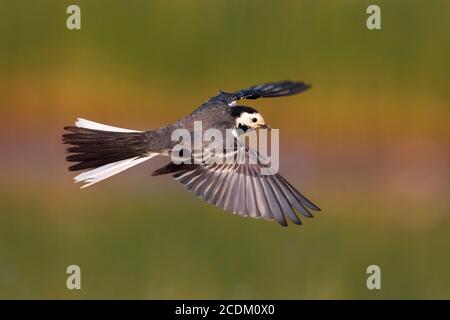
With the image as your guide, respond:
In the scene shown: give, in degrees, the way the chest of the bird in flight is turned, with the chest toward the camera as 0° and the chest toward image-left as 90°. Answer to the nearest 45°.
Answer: approximately 270°
